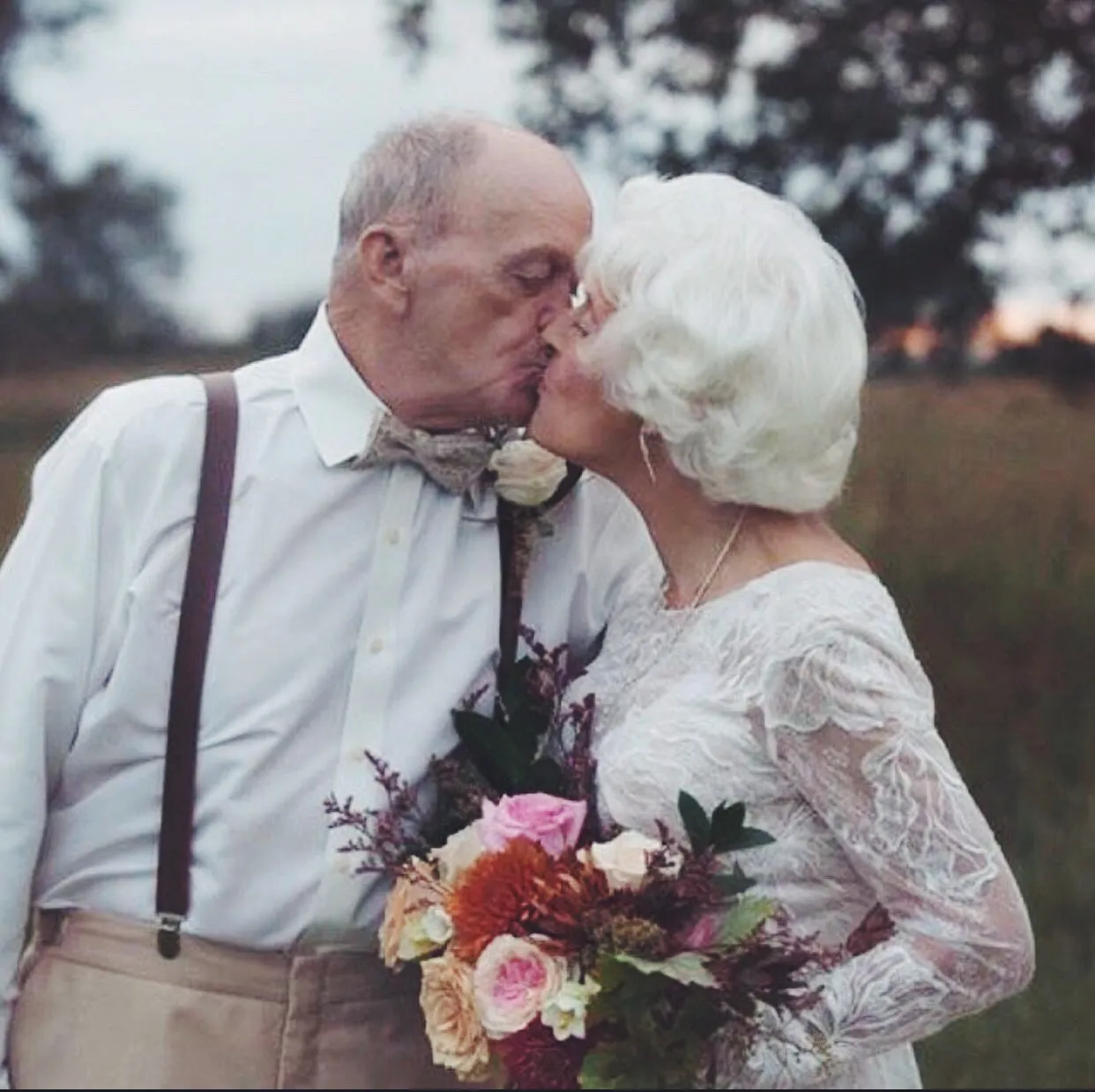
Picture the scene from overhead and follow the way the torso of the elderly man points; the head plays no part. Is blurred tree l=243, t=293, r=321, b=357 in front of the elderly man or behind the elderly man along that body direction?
behind

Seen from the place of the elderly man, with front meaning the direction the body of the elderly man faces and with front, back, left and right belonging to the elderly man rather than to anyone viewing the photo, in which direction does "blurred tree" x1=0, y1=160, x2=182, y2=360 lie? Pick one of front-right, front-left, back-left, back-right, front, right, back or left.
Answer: back-left

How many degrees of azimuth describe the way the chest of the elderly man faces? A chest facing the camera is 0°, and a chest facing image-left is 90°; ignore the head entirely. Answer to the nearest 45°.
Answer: approximately 315°

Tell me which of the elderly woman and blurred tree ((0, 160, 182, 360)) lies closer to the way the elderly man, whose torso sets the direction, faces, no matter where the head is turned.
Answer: the elderly woman

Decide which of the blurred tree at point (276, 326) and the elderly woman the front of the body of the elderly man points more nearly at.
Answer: the elderly woman

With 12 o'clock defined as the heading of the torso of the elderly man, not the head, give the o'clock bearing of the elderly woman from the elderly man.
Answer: The elderly woman is roughly at 11 o'clock from the elderly man.
